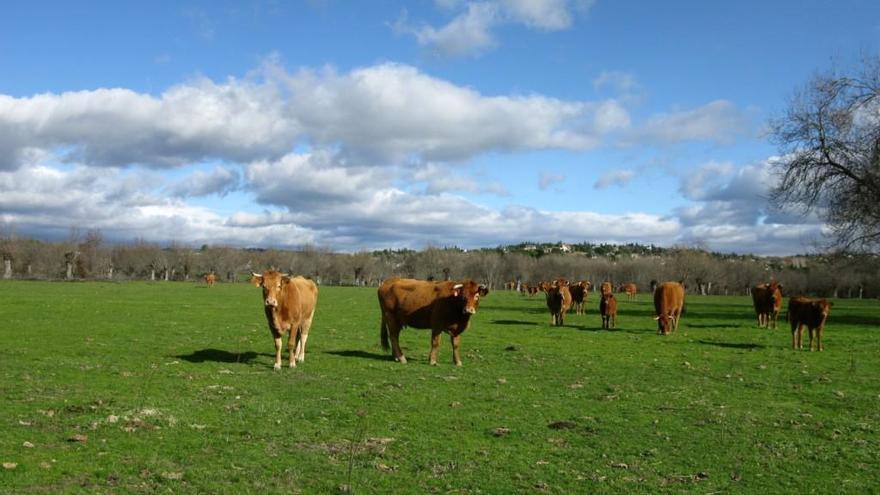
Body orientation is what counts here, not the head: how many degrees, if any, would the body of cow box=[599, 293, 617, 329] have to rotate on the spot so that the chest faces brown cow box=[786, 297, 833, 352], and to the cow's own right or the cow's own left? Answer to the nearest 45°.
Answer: approximately 45° to the cow's own left

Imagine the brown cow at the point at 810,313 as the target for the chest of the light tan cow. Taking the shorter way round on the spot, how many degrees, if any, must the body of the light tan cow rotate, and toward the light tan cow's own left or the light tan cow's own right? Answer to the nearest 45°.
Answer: approximately 135° to the light tan cow's own left

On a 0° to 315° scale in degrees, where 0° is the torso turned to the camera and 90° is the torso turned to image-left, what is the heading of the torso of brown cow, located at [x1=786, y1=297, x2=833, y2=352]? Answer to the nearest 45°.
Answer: approximately 315°

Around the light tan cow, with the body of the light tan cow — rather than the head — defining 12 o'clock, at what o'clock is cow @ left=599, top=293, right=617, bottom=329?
The cow is roughly at 6 o'clock from the light tan cow.

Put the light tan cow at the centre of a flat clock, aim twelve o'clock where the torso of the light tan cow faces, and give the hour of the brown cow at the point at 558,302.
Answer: The brown cow is roughly at 6 o'clock from the light tan cow.

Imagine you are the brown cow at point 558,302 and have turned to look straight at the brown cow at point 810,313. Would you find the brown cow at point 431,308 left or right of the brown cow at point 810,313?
right

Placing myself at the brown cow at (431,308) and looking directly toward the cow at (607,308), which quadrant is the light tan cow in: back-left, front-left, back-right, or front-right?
back-left

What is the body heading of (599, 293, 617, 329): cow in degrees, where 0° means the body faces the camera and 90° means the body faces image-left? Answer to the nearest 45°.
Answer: approximately 0°

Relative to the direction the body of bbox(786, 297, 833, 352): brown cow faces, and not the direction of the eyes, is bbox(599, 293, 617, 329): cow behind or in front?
behind

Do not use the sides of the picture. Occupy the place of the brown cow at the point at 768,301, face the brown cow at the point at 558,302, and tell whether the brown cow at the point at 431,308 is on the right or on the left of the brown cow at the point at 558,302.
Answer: left

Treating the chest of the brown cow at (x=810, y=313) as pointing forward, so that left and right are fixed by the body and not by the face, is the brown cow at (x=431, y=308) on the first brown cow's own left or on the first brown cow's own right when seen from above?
on the first brown cow's own right

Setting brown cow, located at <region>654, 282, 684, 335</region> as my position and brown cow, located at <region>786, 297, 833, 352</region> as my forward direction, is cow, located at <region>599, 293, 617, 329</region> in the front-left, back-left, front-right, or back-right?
back-right

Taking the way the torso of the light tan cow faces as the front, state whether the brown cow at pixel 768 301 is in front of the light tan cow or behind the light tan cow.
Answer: behind

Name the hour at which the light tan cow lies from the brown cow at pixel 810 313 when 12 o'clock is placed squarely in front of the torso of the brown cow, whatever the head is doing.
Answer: The light tan cow is roughly at 3 o'clock from the brown cow.
